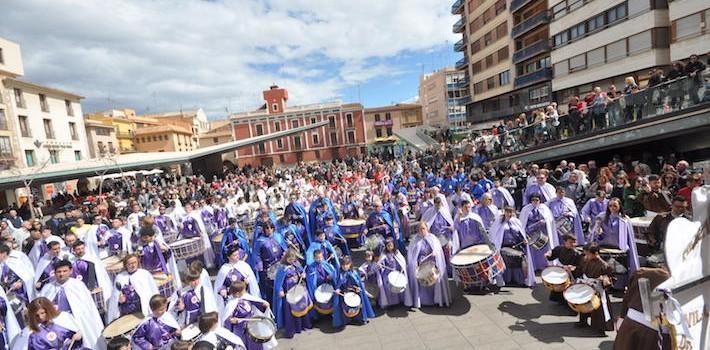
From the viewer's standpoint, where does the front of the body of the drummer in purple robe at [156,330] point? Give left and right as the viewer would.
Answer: facing the viewer and to the right of the viewer

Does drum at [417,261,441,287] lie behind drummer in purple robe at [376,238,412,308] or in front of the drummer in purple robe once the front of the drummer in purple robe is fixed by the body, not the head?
in front

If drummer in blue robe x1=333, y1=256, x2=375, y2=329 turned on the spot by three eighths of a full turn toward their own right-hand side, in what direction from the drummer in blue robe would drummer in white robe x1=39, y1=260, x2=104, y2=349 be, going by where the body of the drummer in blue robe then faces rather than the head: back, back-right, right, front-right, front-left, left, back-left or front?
front-left

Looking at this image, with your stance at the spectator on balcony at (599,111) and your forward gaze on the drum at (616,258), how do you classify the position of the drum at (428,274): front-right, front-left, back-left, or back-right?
front-right

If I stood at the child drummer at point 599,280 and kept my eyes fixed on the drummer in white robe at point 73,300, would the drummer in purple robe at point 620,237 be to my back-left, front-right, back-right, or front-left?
back-right

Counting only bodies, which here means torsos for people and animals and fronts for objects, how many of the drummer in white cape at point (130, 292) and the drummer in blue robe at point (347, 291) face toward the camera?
2

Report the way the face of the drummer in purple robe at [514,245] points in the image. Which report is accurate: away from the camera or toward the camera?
toward the camera

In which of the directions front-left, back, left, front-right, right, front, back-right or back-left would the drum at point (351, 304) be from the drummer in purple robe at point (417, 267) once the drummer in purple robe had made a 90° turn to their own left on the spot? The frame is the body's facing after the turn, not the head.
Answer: back-right

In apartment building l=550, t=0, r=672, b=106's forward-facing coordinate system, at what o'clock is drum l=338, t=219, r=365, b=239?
The drum is roughly at 11 o'clock from the apartment building.

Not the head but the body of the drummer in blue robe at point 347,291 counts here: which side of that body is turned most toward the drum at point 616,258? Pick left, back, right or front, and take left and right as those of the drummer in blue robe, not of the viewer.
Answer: left

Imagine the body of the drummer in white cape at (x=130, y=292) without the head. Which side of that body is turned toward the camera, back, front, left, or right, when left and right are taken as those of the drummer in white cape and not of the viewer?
front

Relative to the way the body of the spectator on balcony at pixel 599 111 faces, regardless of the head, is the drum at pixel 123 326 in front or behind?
in front
